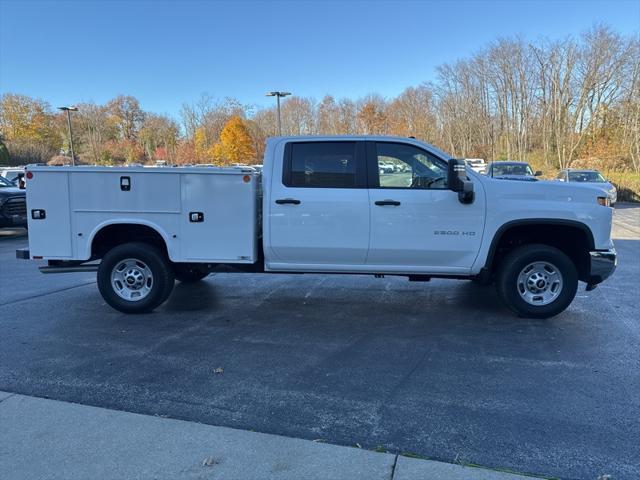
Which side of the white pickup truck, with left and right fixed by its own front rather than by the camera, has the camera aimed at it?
right

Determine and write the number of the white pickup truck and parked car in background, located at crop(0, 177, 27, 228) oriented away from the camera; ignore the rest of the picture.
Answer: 0

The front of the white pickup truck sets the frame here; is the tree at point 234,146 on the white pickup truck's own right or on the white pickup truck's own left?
on the white pickup truck's own left

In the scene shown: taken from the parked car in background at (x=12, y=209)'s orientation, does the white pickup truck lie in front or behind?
in front

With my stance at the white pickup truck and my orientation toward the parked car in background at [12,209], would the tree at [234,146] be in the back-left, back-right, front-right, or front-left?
front-right

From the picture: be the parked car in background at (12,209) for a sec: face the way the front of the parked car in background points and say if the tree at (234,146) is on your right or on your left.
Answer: on your left

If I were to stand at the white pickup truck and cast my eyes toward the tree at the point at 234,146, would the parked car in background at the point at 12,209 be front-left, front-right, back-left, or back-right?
front-left
